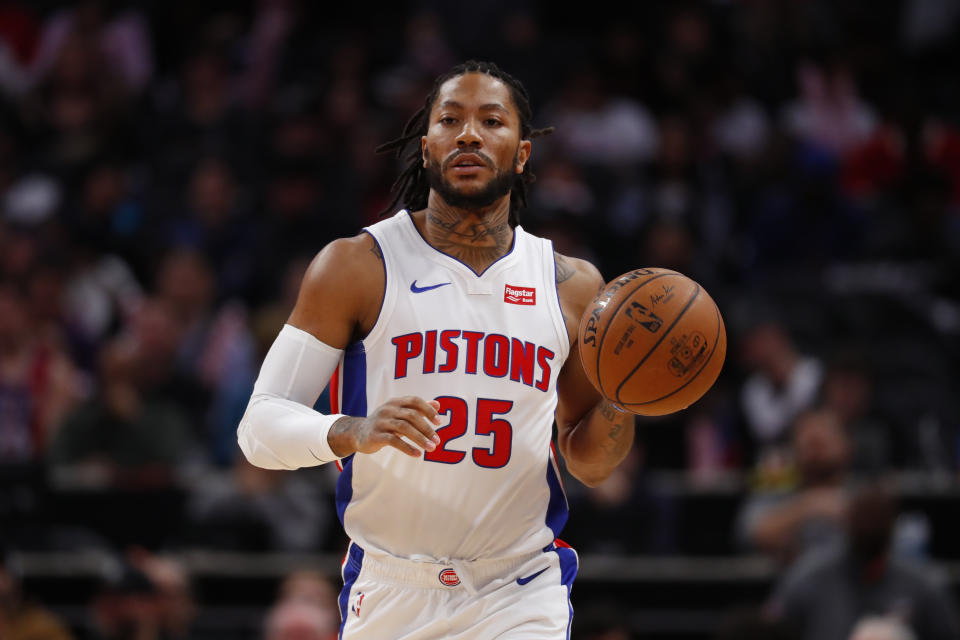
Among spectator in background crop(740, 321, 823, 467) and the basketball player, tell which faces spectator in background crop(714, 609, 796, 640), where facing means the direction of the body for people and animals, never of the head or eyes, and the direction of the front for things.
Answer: spectator in background crop(740, 321, 823, 467)

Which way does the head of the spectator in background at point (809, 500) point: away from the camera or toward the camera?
toward the camera

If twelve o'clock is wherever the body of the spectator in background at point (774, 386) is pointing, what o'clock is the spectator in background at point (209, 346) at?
the spectator in background at point (209, 346) is roughly at 3 o'clock from the spectator in background at point (774, 386).

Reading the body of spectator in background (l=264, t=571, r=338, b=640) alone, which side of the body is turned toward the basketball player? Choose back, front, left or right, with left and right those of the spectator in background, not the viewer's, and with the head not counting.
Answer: front

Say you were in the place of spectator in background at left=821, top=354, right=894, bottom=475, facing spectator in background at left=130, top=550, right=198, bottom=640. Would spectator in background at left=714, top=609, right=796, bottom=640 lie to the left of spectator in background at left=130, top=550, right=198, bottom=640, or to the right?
left

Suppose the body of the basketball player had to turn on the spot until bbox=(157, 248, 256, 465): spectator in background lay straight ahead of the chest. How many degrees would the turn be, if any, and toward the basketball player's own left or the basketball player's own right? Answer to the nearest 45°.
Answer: approximately 180°

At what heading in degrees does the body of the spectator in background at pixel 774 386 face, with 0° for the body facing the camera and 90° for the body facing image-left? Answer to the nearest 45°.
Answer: approximately 0°

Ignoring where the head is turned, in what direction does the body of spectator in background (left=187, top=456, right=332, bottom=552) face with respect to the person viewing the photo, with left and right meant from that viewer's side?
facing the viewer

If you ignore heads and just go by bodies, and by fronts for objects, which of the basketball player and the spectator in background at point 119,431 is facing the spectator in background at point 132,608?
the spectator in background at point 119,431

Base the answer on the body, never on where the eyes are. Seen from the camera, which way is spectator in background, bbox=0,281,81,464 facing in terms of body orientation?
toward the camera

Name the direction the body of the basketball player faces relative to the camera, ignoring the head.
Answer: toward the camera

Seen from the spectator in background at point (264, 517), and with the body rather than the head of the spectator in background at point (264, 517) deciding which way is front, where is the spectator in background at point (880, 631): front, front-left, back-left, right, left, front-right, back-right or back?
front-left
